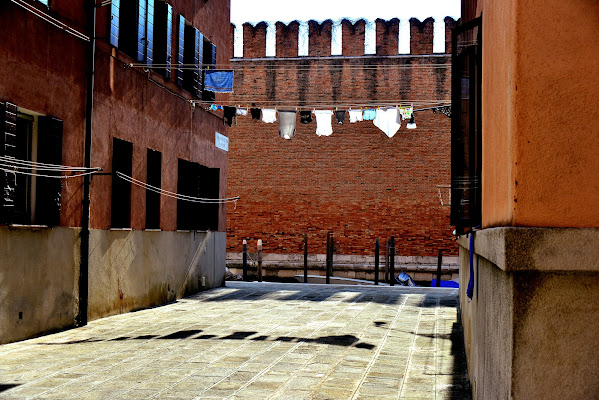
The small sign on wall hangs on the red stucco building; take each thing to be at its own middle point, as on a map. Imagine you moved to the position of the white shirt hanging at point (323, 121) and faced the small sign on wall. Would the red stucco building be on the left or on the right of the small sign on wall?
left

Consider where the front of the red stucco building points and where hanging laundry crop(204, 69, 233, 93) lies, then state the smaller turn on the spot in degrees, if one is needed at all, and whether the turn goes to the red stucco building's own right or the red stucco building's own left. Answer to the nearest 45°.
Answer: approximately 90° to the red stucco building's own left

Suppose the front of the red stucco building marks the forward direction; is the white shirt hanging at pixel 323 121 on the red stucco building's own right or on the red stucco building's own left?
on the red stucco building's own left

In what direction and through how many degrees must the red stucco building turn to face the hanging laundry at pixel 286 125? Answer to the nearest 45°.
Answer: approximately 90° to its left

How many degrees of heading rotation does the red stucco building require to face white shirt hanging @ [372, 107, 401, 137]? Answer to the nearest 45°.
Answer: approximately 90° to its left

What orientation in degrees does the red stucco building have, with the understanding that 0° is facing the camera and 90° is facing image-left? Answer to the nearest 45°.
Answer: approximately 315°

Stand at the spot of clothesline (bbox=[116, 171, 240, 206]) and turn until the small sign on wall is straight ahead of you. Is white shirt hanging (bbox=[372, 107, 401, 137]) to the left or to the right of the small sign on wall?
right
